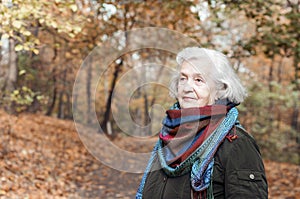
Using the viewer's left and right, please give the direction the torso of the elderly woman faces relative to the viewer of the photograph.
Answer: facing the viewer and to the left of the viewer

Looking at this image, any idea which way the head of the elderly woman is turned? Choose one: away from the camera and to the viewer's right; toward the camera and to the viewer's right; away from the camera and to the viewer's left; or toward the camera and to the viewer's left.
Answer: toward the camera and to the viewer's left
